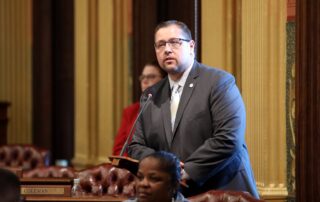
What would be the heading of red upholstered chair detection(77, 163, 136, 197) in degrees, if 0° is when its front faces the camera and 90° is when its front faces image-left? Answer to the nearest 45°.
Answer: approximately 0°

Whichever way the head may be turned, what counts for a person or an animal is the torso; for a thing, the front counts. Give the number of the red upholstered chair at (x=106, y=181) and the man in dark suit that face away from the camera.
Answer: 0

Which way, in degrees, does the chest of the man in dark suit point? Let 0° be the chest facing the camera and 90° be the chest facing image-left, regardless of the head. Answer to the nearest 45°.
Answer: approximately 45°

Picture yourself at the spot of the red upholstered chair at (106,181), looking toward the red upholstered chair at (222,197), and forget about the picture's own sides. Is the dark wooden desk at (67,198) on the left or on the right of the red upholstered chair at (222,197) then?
right

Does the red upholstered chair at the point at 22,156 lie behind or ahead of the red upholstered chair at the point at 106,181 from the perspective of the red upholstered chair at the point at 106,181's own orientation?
behind
